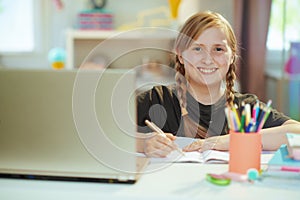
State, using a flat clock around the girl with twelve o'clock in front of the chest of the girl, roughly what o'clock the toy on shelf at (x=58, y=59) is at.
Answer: The toy on shelf is roughly at 5 o'clock from the girl.

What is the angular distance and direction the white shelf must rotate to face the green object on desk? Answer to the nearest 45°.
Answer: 0° — it already faces it

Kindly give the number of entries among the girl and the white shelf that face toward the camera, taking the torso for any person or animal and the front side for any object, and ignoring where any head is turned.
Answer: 2

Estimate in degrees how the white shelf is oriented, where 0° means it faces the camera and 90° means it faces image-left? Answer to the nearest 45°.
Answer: approximately 0°

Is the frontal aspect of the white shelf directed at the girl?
yes

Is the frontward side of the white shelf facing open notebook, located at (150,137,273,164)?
yes

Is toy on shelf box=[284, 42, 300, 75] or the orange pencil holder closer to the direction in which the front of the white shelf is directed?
the orange pencil holder
